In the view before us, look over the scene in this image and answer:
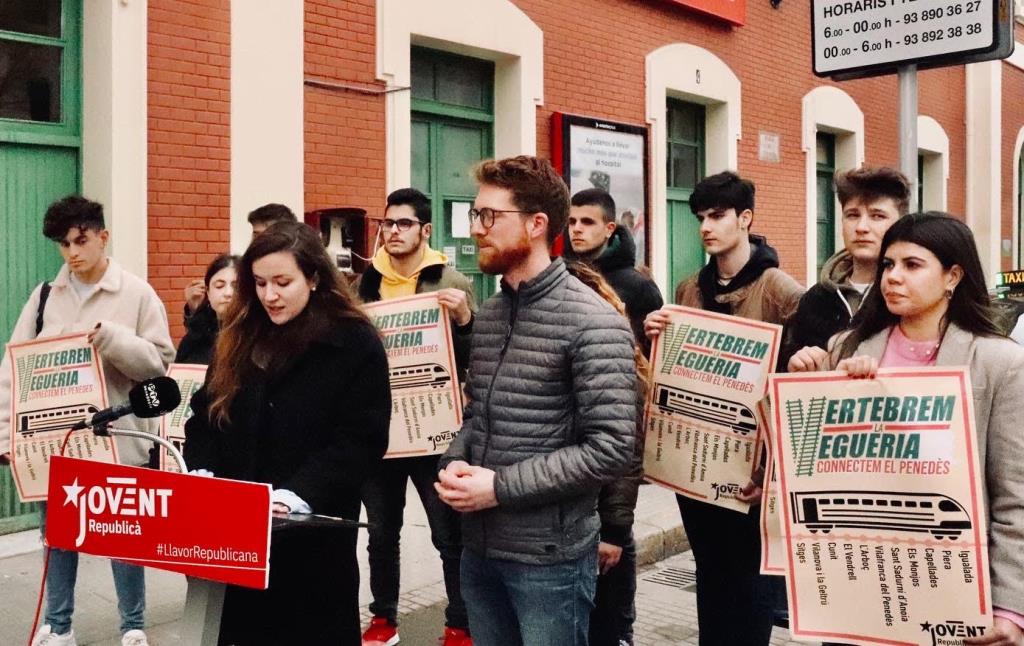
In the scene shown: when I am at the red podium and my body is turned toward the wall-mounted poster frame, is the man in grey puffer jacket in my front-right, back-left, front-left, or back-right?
front-right

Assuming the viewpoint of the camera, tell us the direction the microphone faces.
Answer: facing to the right of the viewer

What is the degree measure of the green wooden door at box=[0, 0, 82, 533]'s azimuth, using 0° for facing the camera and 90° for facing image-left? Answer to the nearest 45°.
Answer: approximately 315°

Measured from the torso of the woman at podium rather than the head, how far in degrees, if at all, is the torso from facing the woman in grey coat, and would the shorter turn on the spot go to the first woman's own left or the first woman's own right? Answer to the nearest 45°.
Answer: approximately 90° to the first woman's own left

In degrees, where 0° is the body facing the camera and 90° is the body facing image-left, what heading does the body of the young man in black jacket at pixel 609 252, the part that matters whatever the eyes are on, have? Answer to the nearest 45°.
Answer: approximately 45°

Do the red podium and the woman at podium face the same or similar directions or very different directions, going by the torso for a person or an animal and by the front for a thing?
same or similar directions

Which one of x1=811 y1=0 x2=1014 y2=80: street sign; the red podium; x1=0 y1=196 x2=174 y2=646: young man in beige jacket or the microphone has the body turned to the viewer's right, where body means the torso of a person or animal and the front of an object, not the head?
the microphone

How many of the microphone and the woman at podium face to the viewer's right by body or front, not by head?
1

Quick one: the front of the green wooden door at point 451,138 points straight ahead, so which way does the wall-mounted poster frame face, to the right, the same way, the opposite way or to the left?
the same way

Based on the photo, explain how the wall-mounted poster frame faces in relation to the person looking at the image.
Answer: facing the viewer and to the right of the viewer

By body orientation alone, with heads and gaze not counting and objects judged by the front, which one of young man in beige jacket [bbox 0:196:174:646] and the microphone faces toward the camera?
the young man in beige jacket

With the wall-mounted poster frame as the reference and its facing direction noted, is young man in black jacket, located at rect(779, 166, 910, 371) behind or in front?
in front

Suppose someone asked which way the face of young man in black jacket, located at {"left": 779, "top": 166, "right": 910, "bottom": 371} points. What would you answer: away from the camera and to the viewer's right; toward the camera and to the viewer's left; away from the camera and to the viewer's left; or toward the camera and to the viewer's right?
toward the camera and to the viewer's left

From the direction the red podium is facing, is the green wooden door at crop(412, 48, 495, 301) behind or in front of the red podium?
behind

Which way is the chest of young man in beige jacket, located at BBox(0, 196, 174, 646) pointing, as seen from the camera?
toward the camera
